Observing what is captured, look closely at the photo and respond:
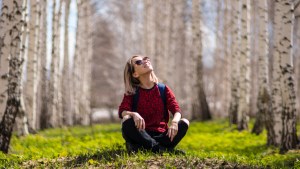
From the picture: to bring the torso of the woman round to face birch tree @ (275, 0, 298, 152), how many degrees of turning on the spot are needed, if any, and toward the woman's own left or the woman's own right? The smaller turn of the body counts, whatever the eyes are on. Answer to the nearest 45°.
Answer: approximately 135° to the woman's own left

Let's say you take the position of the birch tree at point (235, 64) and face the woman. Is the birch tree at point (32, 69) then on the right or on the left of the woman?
right

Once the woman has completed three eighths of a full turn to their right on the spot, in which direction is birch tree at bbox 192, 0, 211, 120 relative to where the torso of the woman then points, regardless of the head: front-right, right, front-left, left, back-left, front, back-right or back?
front-right

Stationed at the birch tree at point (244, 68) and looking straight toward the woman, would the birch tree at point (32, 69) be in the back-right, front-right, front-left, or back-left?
front-right

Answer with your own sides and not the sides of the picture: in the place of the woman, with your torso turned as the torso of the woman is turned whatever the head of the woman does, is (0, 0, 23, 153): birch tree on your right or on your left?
on your right

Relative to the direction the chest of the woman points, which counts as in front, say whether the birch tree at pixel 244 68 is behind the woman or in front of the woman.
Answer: behind

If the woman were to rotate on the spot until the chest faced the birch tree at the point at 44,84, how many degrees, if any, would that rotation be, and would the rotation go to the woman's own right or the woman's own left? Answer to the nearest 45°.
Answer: approximately 180°

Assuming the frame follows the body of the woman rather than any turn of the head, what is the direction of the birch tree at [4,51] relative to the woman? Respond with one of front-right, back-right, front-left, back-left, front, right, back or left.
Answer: back-right

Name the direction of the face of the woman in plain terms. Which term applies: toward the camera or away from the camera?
toward the camera

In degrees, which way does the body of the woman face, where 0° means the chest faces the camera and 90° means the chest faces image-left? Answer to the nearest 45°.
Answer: approximately 0°

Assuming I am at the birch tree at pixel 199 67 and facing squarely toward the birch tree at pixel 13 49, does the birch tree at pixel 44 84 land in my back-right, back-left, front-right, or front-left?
front-right

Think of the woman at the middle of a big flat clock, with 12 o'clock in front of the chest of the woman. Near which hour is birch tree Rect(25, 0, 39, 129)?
The birch tree is roughly at 5 o'clock from the woman.

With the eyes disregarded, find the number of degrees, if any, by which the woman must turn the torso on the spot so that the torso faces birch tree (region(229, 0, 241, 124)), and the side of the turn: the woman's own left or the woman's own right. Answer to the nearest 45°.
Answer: approximately 180°
